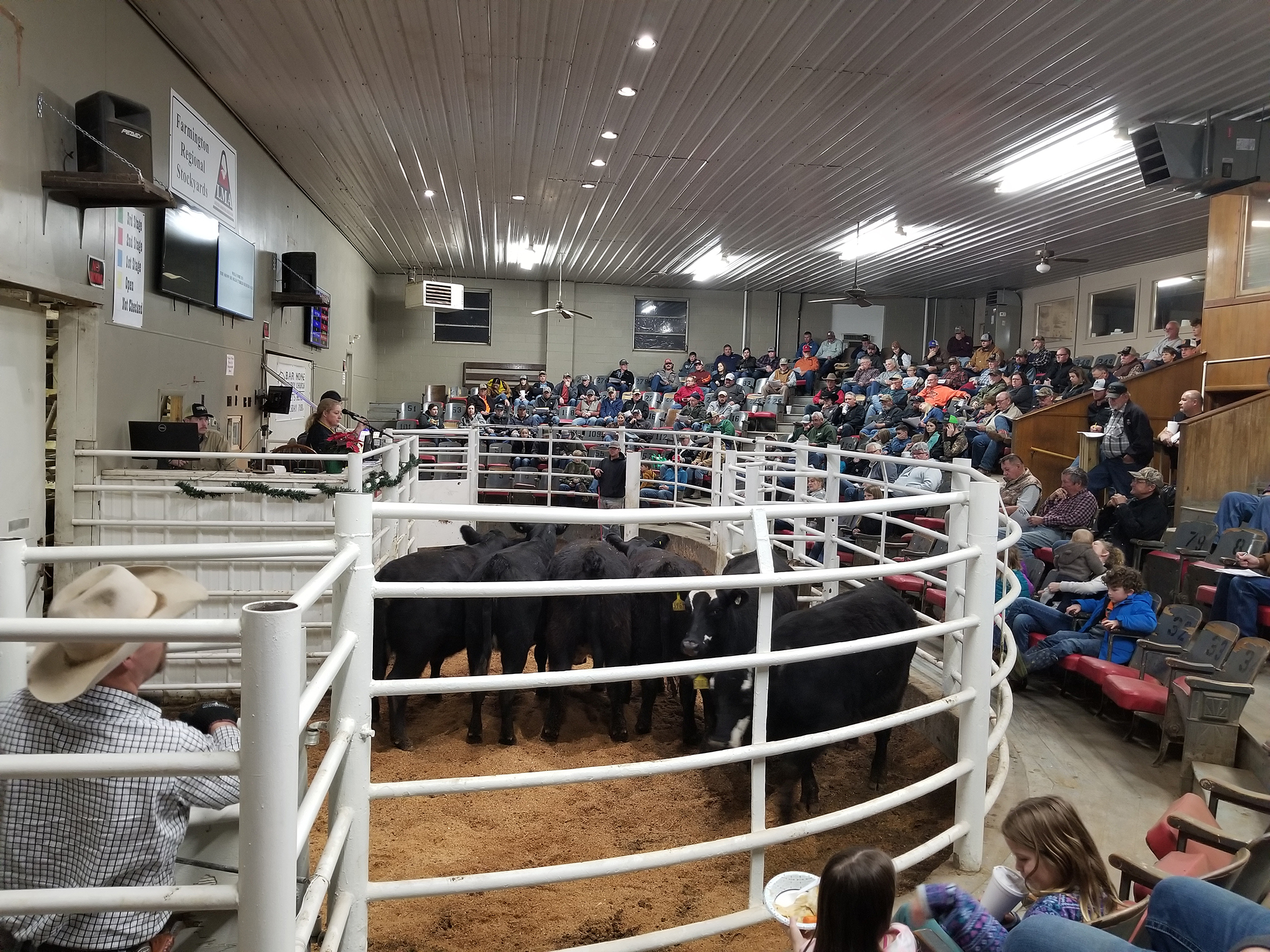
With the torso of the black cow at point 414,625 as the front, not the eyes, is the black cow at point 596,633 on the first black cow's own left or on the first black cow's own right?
on the first black cow's own right

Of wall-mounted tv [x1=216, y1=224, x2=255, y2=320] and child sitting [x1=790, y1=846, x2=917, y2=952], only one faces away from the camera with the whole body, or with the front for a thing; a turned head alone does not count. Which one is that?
the child sitting

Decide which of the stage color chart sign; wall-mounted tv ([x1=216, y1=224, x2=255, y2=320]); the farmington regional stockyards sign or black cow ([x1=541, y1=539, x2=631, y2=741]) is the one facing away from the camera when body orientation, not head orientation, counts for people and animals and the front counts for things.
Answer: the black cow

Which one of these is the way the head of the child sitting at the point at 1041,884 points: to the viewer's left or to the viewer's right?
to the viewer's left

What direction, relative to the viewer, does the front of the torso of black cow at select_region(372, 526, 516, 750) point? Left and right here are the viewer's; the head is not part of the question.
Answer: facing away from the viewer and to the right of the viewer

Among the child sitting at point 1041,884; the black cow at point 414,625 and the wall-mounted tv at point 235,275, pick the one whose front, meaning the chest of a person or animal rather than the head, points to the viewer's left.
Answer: the child sitting

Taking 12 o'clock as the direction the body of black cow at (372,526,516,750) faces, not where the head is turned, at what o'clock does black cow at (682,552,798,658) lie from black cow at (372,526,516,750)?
black cow at (682,552,798,658) is roughly at 3 o'clock from black cow at (372,526,516,750).

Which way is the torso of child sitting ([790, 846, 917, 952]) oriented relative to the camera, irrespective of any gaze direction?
away from the camera

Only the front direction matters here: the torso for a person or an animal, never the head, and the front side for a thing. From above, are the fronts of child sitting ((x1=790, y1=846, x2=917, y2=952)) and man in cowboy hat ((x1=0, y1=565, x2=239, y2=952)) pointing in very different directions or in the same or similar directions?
same or similar directions

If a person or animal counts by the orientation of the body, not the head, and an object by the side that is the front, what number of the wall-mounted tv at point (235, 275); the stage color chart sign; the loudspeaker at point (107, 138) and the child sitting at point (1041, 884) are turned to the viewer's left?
1

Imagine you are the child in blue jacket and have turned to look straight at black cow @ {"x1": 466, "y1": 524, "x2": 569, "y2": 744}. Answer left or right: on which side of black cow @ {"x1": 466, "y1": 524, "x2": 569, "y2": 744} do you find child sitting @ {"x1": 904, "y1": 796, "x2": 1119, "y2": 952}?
left

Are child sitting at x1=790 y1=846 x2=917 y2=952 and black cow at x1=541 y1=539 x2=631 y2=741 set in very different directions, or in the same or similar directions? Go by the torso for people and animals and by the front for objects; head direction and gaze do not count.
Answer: same or similar directions

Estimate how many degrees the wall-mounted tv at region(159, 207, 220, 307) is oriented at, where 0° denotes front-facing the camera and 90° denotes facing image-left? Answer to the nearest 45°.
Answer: approximately 315°

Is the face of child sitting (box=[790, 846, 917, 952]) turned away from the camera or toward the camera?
away from the camera

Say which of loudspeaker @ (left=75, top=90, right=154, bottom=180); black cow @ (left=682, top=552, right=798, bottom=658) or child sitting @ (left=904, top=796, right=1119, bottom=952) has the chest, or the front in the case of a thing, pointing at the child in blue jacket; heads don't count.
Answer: the loudspeaker

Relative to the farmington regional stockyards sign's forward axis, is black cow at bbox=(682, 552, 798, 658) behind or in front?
in front

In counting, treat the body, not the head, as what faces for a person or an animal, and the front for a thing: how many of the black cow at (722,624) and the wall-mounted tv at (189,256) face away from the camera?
0

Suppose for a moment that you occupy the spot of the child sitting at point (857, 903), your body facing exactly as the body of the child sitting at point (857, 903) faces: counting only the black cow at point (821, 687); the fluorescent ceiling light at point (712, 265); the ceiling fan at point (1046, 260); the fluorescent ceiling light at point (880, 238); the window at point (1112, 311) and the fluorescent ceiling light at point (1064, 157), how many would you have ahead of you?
6

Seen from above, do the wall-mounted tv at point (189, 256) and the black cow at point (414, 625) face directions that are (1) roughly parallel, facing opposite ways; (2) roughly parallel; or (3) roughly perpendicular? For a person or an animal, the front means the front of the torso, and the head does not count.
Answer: roughly perpendicular

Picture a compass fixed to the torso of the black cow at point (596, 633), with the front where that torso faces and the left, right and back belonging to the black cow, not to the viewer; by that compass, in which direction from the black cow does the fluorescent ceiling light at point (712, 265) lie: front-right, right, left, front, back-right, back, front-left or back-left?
front
